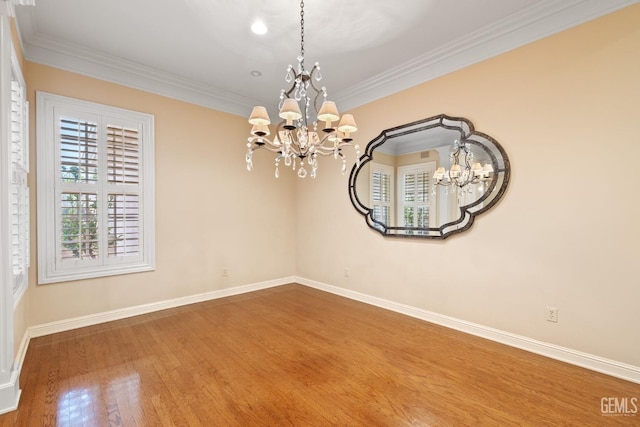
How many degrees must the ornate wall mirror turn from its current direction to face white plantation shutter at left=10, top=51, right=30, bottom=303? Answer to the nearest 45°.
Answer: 0° — it already faces it

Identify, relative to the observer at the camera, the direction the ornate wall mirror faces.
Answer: facing the viewer and to the left of the viewer

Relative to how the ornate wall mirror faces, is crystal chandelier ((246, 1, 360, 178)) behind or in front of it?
in front

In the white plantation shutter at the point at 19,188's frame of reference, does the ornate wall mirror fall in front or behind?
in front

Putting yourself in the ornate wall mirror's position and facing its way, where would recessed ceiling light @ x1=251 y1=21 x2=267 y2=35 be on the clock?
The recessed ceiling light is roughly at 12 o'clock from the ornate wall mirror.

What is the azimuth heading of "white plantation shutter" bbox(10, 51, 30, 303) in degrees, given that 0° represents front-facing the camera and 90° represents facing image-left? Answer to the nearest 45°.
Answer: approximately 270°

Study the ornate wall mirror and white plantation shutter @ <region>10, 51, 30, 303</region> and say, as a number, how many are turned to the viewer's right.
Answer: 1

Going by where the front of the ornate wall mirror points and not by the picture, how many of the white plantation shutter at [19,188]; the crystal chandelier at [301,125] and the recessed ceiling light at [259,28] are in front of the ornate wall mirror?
3

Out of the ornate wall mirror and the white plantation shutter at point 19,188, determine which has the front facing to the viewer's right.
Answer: the white plantation shutter
